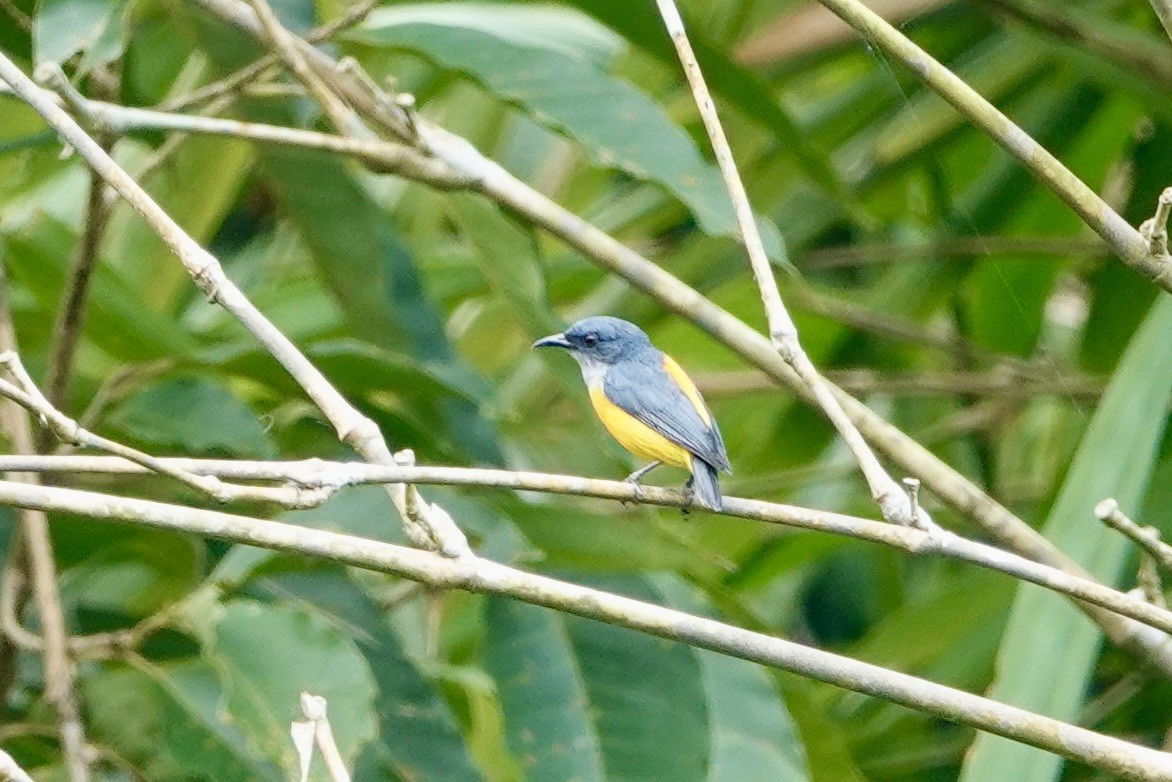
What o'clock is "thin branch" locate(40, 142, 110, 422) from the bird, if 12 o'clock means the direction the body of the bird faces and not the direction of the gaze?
The thin branch is roughly at 11 o'clock from the bird.

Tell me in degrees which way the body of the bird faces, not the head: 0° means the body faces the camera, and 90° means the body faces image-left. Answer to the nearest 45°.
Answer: approximately 90°

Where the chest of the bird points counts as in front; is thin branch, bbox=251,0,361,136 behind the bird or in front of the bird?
in front

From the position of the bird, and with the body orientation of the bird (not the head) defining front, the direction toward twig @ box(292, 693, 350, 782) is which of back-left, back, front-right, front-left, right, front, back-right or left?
left

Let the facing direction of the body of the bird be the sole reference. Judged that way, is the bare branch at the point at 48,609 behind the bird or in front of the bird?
in front
